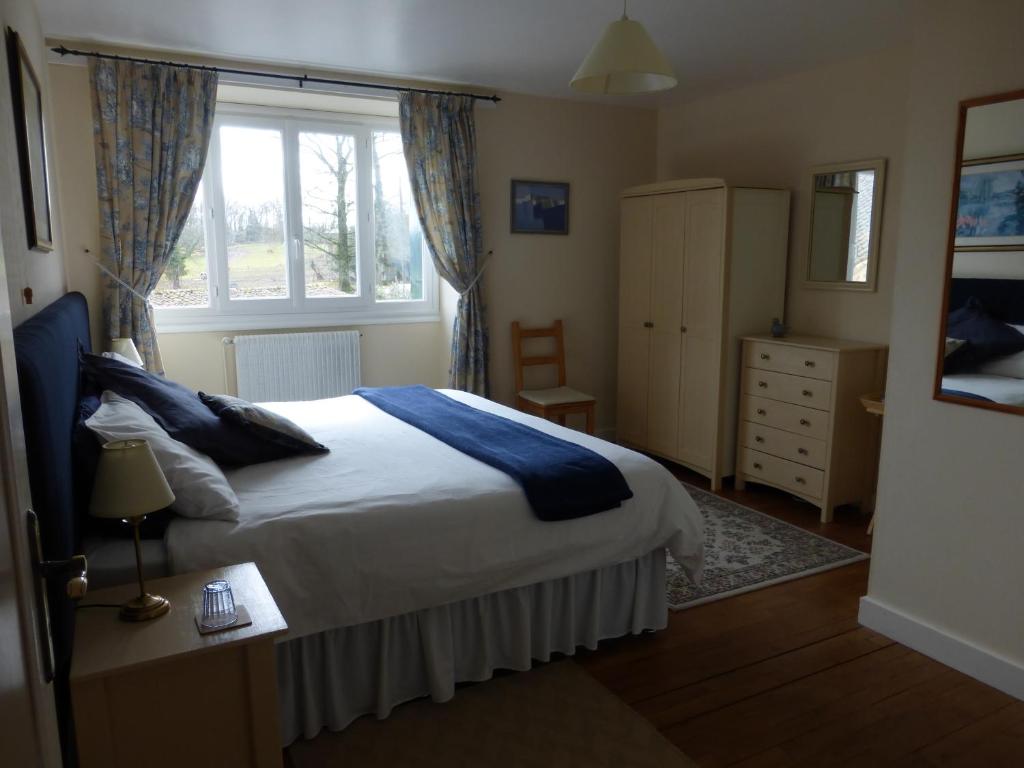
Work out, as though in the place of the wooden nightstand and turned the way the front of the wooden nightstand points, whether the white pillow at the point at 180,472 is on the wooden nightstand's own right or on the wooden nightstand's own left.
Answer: on the wooden nightstand's own left

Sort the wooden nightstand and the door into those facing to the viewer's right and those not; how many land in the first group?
2

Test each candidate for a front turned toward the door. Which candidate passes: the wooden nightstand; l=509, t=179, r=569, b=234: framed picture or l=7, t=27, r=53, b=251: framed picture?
l=509, t=179, r=569, b=234: framed picture

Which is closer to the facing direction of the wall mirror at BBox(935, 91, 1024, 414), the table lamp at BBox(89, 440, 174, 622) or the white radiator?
the table lamp

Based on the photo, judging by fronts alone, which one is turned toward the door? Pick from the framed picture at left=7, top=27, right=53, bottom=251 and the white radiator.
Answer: the white radiator

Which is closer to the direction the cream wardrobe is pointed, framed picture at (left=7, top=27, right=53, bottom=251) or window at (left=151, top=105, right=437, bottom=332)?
the framed picture

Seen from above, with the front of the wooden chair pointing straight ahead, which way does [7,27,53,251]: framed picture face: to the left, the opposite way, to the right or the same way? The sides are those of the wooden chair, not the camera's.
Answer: to the left

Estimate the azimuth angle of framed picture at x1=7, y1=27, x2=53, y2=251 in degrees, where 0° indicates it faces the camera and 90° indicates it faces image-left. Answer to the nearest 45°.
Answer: approximately 270°

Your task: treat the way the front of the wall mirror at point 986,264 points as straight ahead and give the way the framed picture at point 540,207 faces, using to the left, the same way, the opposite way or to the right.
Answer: to the left

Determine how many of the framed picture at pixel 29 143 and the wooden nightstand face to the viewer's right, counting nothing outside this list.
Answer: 2

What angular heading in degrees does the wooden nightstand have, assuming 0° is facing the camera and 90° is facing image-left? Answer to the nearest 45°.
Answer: approximately 270°

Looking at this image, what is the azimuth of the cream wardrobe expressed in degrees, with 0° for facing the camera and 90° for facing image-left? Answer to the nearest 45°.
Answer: approximately 45°

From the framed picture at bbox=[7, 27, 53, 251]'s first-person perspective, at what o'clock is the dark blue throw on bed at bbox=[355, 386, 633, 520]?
The dark blue throw on bed is roughly at 1 o'clock from the framed picture.

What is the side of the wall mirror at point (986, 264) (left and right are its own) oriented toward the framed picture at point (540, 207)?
right
